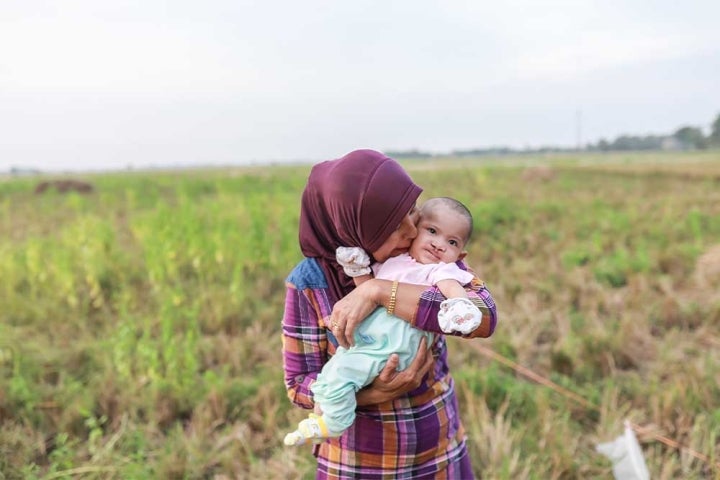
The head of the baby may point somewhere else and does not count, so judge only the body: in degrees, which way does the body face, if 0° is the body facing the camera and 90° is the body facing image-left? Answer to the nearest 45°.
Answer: approximately 0°
